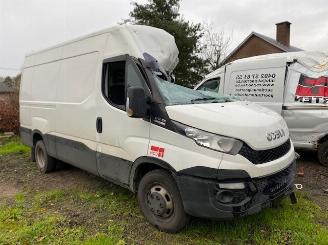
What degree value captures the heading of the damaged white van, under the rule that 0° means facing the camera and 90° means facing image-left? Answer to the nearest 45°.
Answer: approximately 315°
